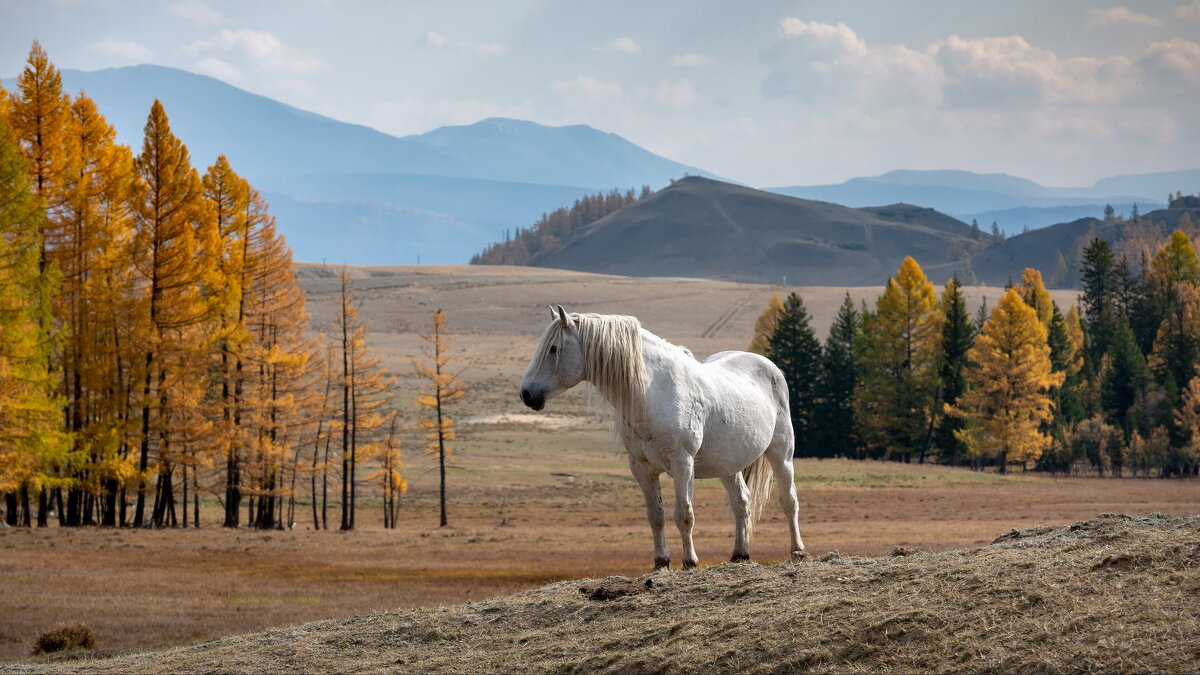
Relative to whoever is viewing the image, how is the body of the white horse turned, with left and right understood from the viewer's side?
facing the viewer and to the left of the viewer

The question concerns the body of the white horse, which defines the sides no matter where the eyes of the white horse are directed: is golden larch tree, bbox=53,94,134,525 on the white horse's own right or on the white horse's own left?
on the white horse's own right

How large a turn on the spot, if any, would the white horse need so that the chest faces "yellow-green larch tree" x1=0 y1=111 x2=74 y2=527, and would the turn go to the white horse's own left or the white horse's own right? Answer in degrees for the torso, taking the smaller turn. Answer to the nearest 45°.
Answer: approximately 90° to the white horse's own right

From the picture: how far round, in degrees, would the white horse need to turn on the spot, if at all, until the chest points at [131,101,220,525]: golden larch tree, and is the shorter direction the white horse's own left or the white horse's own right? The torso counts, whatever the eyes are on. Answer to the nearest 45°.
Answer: approximately 90° to the white horse's own right
